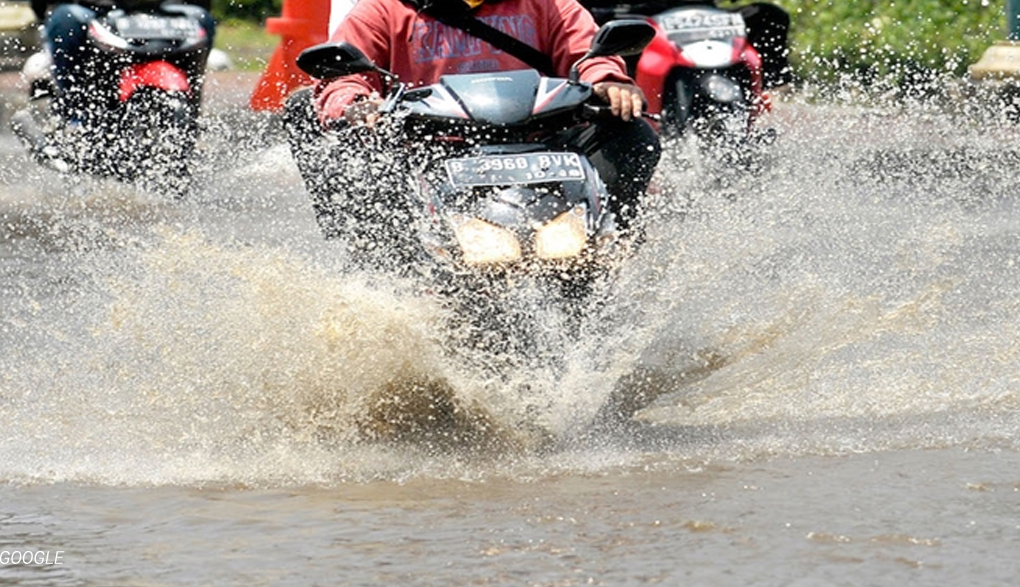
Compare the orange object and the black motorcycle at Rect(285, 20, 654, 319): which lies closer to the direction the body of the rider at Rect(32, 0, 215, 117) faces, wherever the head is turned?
the black motorcycle

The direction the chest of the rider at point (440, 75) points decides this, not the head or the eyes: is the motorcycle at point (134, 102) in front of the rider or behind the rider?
behind

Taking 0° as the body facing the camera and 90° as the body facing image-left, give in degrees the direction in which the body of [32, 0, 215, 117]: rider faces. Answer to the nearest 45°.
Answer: approximately 315°

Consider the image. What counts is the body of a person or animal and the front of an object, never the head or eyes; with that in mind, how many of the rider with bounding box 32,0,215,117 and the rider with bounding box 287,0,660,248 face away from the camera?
0

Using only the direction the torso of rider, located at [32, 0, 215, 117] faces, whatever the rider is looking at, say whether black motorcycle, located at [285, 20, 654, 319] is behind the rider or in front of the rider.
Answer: in front
